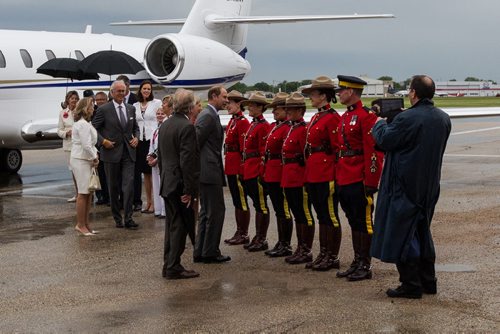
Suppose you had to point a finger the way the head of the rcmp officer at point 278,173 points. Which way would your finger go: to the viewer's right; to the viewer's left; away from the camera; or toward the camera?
to the viewer's left

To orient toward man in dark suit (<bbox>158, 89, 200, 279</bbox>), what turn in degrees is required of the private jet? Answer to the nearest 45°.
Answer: approximately 45° to its left

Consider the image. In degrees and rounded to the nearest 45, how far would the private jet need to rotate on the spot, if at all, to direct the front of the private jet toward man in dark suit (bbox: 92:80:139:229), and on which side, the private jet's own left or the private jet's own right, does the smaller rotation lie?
approximately 45° to the private jet's own left

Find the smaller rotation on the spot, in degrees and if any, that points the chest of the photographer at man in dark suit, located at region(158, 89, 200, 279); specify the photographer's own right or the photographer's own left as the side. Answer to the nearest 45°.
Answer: approximately 45° to the photographer's own left

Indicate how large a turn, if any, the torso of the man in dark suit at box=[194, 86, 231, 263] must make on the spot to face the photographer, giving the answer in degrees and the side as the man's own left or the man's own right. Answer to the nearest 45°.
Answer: approximately 45° to the man's own right

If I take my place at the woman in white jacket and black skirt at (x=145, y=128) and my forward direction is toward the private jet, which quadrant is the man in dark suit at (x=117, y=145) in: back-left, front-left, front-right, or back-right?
back-left

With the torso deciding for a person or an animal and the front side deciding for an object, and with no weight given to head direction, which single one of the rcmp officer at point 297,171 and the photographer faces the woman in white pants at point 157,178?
the photographer

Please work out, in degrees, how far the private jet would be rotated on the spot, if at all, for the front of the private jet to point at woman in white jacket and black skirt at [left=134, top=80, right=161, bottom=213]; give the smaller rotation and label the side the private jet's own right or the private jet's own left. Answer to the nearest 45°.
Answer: approximately 45° to the private jet's own left

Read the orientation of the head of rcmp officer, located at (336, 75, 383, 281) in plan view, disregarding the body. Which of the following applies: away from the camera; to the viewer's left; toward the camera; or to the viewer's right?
to the viewer's left

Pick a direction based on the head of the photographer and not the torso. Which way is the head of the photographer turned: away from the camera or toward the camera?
away from the camera

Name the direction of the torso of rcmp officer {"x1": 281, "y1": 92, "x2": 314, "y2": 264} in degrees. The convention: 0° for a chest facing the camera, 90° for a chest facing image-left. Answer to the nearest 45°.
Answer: approximately 45°

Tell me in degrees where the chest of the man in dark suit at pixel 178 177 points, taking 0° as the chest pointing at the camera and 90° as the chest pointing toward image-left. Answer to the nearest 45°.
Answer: approximately 225°
